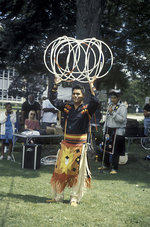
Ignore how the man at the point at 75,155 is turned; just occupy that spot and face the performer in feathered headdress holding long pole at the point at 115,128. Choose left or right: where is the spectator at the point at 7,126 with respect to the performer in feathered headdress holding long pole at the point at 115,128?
left

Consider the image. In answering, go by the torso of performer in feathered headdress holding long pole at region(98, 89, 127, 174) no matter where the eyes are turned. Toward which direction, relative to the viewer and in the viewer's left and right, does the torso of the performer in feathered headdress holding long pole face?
facing the viewer and to the left of the viewer

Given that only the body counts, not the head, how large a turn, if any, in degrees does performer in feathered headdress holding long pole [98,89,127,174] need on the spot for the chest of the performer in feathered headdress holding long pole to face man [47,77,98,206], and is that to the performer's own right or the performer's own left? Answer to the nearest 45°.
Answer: approximately 45° to the performer's own left

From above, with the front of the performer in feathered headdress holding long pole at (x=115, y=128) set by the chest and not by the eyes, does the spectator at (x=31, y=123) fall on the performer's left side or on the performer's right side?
on the performer's right side

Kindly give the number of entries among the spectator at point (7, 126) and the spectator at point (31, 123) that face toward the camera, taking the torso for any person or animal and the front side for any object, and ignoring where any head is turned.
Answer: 2

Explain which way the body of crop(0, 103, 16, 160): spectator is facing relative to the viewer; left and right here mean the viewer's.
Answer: facing the viewer

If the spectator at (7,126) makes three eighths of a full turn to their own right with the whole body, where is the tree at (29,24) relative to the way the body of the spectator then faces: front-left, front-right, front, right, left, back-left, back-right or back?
front-right
